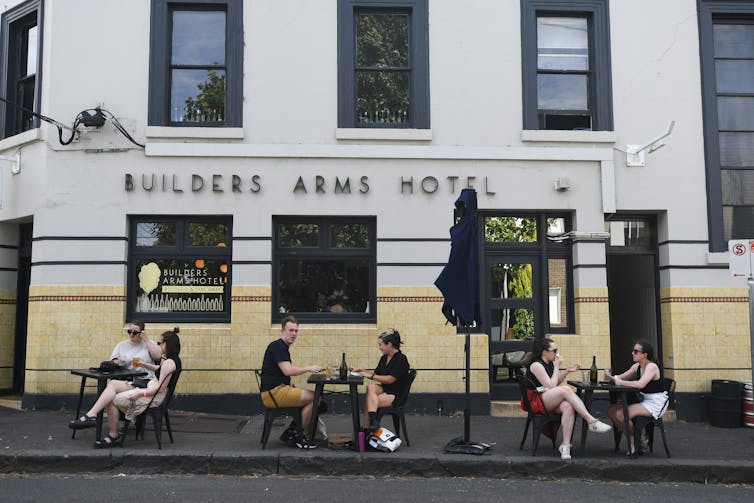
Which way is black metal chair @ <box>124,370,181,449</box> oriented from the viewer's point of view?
to the viewer's left

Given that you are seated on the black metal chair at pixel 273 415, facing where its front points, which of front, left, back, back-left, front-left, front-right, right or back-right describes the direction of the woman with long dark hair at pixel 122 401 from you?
back

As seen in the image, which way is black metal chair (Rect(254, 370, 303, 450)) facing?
to the viewer's right

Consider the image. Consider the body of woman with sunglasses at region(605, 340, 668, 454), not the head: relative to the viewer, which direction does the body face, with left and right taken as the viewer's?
facing to the left of the viewer

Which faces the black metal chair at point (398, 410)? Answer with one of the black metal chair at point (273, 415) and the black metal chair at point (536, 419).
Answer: the black metal chair at point (273, 415)

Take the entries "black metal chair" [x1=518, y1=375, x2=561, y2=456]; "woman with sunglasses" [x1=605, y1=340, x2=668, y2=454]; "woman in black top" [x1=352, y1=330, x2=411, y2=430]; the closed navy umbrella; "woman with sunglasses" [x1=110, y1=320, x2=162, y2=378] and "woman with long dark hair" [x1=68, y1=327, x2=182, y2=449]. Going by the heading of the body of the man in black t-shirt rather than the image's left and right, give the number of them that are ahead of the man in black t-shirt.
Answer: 4

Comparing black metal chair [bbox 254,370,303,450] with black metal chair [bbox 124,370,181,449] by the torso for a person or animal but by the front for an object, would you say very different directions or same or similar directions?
very different directions

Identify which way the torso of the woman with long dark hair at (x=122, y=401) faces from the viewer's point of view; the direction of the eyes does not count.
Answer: to the viewer's left

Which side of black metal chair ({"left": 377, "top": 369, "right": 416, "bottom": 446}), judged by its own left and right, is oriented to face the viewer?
left

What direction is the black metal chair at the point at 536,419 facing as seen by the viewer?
to the viewer's right

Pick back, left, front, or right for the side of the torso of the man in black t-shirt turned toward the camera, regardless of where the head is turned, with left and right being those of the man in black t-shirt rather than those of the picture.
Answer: right

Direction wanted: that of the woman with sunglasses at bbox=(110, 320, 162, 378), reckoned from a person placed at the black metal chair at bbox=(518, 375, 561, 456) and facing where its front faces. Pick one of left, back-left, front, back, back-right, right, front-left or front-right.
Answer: back

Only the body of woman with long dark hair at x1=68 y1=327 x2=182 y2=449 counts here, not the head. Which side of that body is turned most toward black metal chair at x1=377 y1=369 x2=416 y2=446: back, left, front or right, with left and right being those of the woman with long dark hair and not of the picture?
back

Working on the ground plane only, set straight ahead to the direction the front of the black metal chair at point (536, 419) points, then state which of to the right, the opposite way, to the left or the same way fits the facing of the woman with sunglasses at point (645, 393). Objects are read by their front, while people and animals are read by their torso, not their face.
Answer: the opposite way
